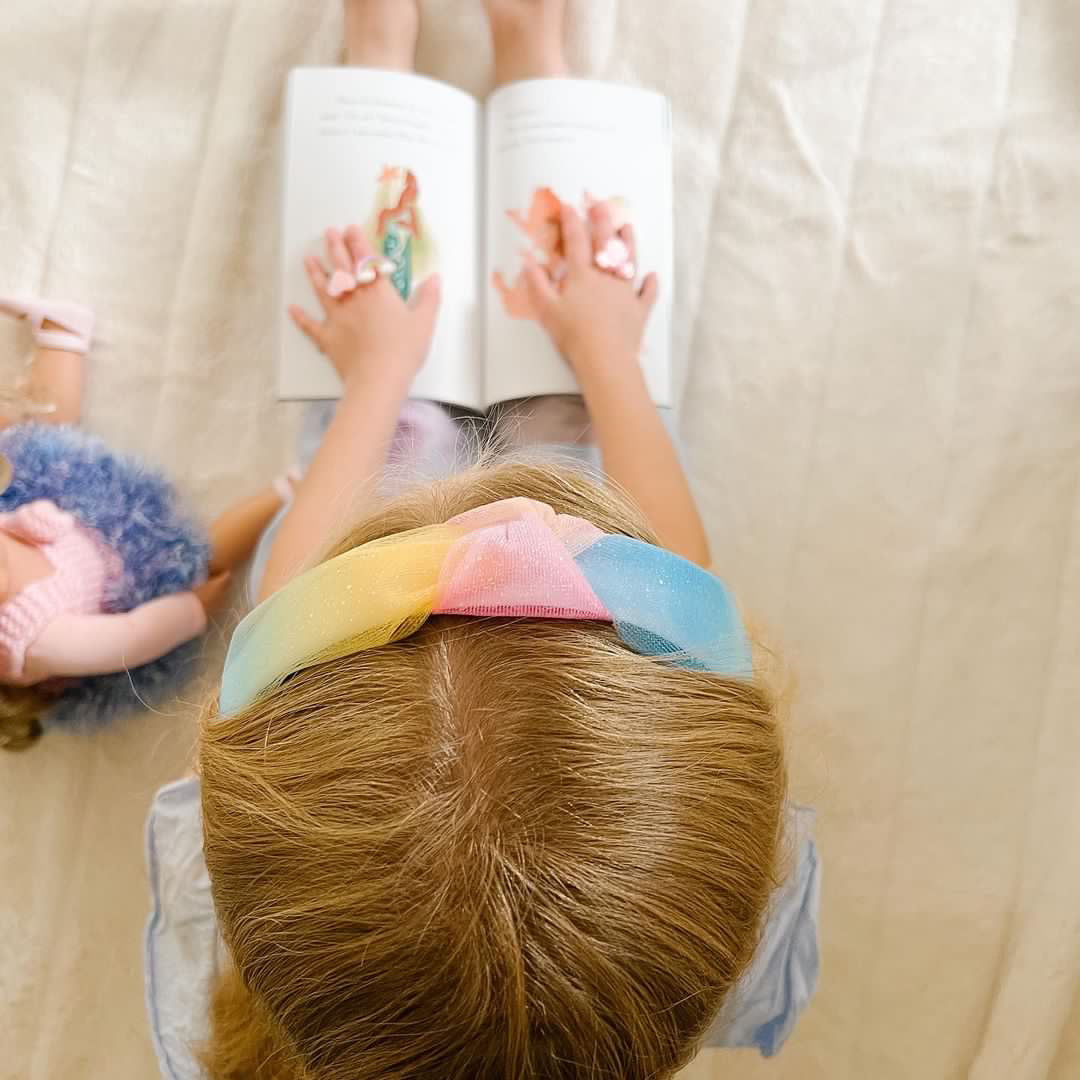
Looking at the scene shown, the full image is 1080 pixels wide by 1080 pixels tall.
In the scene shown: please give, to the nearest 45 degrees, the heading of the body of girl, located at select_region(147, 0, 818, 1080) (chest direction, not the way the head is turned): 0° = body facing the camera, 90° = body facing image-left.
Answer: approximately 180°

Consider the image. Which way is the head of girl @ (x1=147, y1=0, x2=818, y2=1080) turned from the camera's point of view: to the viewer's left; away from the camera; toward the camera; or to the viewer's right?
away from the camera
